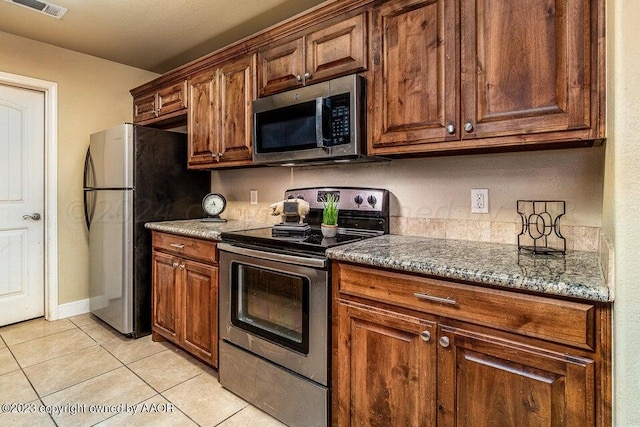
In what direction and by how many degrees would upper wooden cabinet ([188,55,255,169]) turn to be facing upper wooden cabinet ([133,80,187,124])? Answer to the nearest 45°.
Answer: approximately 90° to its right

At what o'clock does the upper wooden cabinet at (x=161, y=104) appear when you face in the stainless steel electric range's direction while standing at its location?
The upper wooden cabinet is roughly at 3 o'clock from the stainless steel electric range.

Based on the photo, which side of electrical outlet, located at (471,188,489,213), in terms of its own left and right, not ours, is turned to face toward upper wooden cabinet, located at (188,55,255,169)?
right

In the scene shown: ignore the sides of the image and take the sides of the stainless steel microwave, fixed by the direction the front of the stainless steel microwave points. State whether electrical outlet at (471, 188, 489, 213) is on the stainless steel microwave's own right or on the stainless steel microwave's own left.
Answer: on the stainless steel microwave's own left

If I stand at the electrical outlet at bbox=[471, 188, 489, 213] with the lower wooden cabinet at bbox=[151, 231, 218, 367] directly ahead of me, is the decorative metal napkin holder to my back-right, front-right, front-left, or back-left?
back-left

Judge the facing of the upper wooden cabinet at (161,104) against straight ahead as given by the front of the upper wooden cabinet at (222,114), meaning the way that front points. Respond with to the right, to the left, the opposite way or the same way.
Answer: the same way

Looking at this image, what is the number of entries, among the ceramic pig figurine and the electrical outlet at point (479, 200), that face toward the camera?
1

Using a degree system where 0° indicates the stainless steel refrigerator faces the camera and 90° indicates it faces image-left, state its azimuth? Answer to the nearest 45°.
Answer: approximately 45°

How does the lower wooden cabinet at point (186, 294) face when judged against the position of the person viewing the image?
facing the viewer and to the left of the viewer

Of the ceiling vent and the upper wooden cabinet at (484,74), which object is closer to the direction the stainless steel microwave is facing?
the ceiling vent

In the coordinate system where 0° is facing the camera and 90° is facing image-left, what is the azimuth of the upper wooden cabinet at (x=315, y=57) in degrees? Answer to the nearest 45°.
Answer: approximately 45°

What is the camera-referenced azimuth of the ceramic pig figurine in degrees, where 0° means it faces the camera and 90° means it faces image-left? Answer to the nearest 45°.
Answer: approximately 90°

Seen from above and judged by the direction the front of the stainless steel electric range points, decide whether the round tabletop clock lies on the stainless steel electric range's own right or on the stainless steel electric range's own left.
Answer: on the stainless steel electric range's own right

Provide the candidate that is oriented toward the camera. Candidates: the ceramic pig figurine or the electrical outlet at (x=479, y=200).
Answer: the electrical outlet
